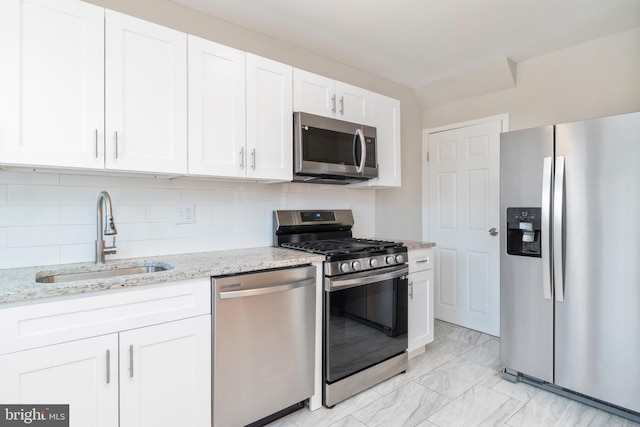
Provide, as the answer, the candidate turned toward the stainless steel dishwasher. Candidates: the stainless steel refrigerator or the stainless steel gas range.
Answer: the stainless steel refrigerator

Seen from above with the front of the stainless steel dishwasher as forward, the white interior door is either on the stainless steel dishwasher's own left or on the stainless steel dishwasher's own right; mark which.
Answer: on the stainless steel dishwasher's own left

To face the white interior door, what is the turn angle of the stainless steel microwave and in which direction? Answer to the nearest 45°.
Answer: approximately 90° to its left

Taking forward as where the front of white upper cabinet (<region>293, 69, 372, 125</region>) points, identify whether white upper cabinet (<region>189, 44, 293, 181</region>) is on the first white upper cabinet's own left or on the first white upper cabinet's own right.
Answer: on the first white upper cabinet's own right

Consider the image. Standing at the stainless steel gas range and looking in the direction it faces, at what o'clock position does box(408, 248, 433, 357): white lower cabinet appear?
The white lower cabinet is roughly at 9 o'clock from the stainless steel gas range.

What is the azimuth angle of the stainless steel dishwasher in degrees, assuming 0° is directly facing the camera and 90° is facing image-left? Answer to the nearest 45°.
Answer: approximately 315°

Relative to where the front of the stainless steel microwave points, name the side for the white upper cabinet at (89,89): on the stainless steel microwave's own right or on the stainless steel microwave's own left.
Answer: on the stainless steel microwave's own right

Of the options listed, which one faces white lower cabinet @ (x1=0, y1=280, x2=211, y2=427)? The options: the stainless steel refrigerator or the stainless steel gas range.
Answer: the stainless steel refrigerator

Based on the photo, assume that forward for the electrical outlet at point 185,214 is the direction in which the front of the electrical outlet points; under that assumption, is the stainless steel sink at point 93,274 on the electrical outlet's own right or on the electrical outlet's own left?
on the electrical outlet's own right
